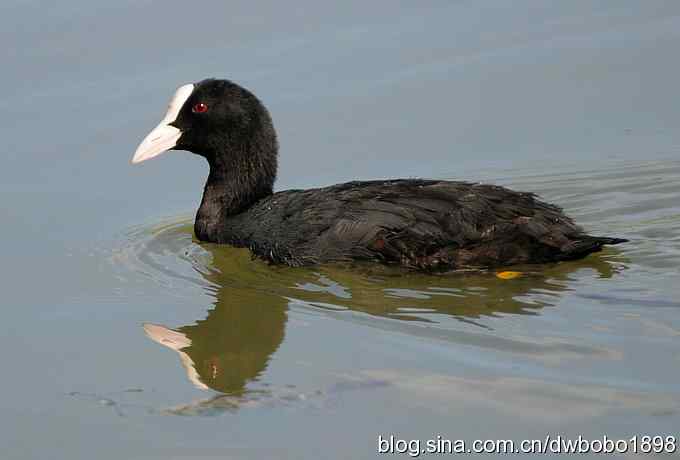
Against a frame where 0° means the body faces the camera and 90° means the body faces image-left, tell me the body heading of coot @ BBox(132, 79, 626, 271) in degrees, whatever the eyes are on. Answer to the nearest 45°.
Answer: approximately 90°
